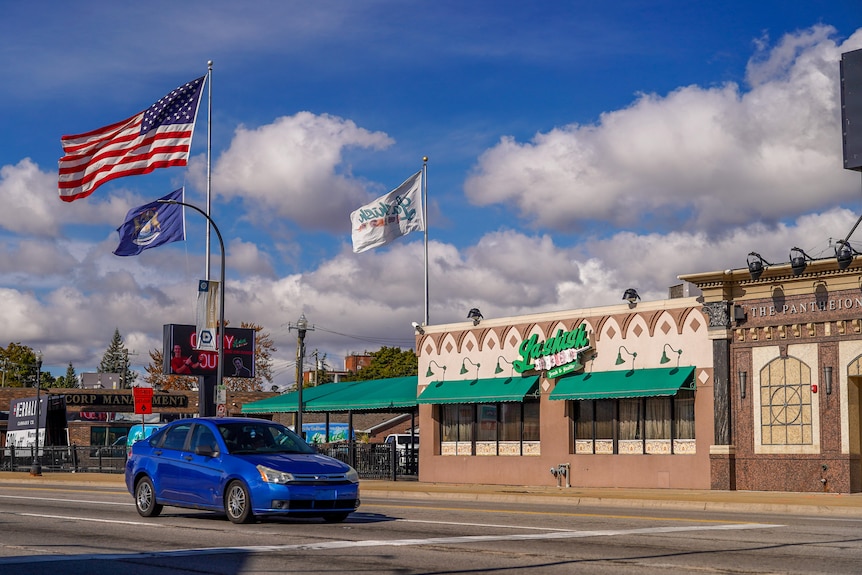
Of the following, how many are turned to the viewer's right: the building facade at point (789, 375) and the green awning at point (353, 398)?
0

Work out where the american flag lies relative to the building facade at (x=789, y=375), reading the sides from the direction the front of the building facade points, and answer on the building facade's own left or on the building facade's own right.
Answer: on the building facade's own right

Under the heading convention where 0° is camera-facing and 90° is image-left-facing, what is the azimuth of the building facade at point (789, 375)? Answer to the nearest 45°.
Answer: approximately 45°

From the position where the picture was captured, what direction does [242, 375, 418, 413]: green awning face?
facing the viewer and to the left of the viewer

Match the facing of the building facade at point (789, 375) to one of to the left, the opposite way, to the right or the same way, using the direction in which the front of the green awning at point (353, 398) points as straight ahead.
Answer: the same way

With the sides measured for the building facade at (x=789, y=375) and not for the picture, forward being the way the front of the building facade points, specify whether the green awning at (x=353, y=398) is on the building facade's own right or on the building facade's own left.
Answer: on the building facade's own right

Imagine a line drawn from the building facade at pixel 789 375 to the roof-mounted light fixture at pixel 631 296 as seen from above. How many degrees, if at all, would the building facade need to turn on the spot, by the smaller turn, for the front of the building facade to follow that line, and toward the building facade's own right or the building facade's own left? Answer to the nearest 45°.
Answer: approximately 90° to the building facade's own right

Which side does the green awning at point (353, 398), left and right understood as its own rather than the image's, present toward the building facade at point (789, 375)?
left

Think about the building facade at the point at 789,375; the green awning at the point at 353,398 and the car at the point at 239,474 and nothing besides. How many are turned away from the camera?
0

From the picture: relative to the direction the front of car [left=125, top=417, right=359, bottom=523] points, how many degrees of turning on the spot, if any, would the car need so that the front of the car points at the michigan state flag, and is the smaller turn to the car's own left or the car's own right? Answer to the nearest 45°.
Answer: approximately 135° to the car's own left
